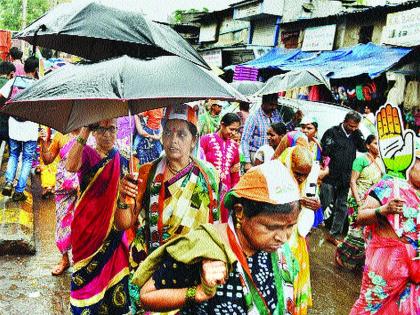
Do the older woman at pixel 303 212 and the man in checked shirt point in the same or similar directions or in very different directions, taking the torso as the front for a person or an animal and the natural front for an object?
same or similar directions

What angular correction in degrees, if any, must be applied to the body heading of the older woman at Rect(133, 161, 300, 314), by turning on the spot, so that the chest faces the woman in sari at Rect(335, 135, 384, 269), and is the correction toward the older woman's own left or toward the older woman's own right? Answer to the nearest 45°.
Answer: approximately 135° to the older woman's own left

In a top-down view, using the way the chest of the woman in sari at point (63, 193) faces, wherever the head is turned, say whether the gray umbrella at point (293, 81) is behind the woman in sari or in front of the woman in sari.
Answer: behind

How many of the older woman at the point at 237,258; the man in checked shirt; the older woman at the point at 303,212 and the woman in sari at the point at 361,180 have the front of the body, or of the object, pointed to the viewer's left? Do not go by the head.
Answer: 0

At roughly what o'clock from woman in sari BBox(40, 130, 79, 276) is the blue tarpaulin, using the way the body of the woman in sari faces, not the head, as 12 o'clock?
The blue tarpaulin is roughly at 6 o'clock from the woman in sari.

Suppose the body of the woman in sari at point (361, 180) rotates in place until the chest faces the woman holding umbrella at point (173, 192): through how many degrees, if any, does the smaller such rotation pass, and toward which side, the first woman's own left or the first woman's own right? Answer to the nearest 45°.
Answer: approximately 45° to the first woman's own right

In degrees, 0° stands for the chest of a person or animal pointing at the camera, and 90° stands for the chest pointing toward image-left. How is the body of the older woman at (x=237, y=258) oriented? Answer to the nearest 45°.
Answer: approximately 315°

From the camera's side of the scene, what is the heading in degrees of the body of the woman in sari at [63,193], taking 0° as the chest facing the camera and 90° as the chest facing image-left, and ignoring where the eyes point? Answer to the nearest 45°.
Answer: approximately 45°

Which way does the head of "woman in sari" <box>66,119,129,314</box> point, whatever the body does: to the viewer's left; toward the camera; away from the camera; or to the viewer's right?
toward the camera

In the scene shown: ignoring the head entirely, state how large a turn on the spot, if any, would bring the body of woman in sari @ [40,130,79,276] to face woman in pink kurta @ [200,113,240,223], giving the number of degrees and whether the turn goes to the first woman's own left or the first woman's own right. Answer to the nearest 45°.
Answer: approximately 135° to the first woman's own left

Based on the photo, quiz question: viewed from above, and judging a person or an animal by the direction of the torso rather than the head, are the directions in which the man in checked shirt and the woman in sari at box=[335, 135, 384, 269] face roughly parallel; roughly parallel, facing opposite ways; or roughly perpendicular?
roughly parallel

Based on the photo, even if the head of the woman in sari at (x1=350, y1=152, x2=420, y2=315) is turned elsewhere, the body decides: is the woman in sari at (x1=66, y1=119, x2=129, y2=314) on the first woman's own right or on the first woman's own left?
on the first woman's own right
